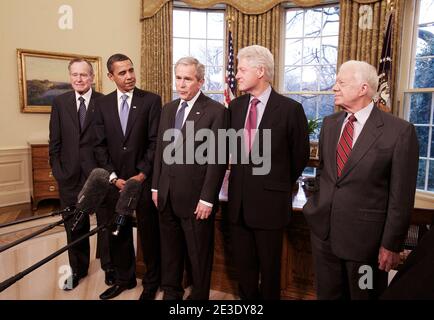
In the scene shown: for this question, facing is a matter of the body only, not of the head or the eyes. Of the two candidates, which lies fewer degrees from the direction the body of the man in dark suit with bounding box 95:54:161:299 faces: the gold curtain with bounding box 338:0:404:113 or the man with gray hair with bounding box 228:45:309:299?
the man with gray hair

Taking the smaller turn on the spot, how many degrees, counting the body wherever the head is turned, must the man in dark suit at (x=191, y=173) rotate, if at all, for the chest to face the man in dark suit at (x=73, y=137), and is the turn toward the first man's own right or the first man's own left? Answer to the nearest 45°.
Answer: approximately 90° to the first man's own right

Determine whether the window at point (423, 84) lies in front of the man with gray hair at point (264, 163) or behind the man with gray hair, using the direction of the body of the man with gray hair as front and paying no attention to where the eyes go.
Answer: behind

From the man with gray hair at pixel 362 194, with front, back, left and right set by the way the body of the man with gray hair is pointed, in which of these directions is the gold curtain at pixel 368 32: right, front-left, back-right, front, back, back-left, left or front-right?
back-right

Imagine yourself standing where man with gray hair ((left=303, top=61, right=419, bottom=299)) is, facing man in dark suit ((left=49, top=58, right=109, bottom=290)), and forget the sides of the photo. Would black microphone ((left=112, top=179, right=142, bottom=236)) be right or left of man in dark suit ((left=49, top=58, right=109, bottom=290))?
left

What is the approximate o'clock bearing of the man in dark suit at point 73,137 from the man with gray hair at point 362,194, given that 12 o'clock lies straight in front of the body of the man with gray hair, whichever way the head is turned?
The man in dark suit is roughly at 2 o'clock from the man with gray hair.

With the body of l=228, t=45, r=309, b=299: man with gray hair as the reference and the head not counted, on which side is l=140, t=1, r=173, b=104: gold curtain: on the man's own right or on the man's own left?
on the man's own right

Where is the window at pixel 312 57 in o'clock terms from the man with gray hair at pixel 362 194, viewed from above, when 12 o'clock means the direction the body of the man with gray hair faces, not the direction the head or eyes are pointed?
The window is roughly at 4 o'clock from the man with gray hair.

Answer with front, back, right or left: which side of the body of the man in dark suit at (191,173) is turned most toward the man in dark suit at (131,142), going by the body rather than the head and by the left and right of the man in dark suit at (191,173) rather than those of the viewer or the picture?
right

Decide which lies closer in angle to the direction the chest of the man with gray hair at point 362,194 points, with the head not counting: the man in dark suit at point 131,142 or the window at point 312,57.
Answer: the man in dark suit

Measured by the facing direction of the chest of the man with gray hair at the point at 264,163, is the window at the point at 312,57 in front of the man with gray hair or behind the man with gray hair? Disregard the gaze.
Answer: behind

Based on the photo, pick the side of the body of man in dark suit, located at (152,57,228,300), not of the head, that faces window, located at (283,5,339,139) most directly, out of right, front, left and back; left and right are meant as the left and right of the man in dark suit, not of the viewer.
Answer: back
